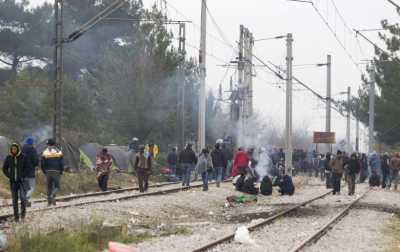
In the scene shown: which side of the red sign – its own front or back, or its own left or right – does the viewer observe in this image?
front

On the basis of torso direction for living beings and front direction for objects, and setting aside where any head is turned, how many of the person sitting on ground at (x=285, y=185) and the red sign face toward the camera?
1

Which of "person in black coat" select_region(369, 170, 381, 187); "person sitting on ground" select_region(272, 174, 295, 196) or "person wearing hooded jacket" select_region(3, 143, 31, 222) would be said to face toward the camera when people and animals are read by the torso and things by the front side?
the person wearing hooded jacket

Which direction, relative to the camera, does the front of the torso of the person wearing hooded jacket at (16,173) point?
toward the camera

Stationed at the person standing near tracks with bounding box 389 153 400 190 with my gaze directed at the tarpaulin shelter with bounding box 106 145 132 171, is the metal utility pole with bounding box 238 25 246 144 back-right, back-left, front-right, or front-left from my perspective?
front-right
